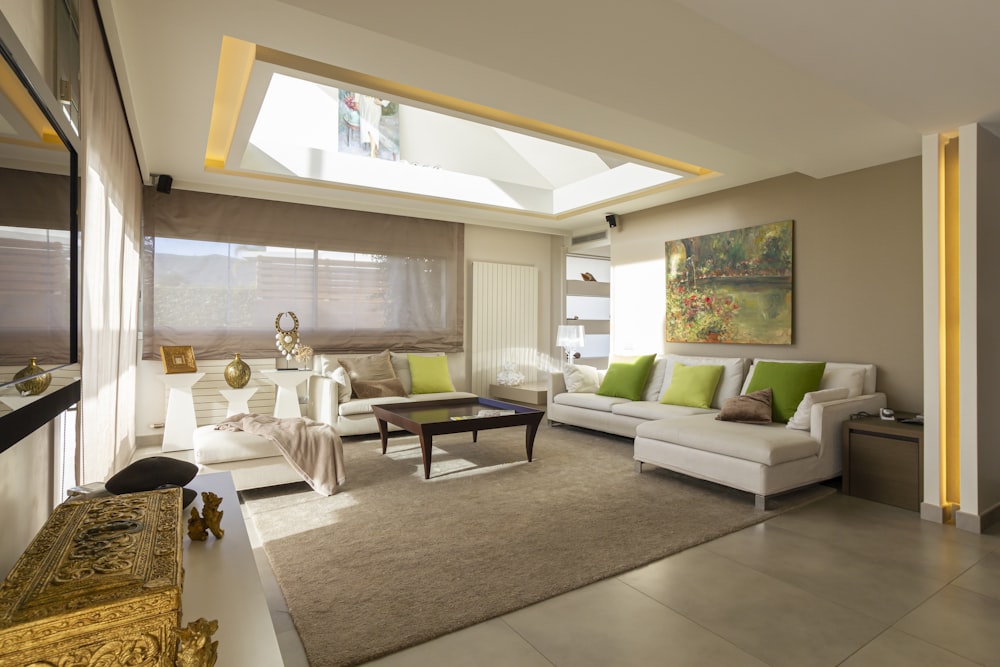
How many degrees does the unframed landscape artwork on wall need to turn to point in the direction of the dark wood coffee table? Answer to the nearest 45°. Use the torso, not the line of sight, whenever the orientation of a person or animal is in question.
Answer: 0° — it already faces it

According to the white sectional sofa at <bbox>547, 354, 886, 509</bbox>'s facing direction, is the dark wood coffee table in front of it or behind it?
in front

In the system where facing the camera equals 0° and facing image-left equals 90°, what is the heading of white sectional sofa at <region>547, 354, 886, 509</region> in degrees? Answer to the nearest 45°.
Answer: approximately 45°

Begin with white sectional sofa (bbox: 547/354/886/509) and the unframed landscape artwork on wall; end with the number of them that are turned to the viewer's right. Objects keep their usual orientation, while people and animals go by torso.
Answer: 0

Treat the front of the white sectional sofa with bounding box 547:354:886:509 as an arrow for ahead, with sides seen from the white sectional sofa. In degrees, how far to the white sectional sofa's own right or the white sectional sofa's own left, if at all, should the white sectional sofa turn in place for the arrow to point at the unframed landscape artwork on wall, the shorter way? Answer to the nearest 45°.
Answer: approximately 135° to the white sectional sofa's own right

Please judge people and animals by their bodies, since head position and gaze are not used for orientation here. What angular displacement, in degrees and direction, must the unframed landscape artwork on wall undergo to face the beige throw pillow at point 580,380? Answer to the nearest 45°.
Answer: approximately 45° to its right

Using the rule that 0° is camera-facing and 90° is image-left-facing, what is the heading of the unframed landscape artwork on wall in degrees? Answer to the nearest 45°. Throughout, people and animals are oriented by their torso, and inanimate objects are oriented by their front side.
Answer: approximately 45°

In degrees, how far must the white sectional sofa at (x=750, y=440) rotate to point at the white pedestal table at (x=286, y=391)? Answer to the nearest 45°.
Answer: approximately 45° to its right
